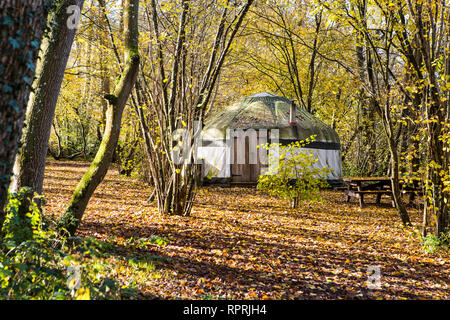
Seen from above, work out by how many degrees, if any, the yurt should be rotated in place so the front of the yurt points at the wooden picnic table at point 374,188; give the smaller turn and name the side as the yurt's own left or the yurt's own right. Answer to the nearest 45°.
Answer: approximately 45° to the yurt's own left

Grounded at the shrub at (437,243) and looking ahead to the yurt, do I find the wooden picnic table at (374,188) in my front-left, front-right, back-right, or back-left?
front-right

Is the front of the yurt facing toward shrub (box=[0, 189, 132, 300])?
yes

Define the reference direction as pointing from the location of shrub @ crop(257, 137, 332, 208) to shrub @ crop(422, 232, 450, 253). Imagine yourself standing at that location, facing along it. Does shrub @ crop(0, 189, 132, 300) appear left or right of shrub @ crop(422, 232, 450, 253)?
right

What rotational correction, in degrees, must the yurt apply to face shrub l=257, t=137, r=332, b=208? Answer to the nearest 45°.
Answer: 0° — it already faces it

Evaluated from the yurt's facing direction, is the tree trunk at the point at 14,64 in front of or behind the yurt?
in front

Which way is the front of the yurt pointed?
toward the camera

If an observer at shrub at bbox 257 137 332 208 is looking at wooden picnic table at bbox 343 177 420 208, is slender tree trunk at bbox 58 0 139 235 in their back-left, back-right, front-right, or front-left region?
back-right

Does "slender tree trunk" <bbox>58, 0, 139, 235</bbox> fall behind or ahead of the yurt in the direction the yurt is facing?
ahead

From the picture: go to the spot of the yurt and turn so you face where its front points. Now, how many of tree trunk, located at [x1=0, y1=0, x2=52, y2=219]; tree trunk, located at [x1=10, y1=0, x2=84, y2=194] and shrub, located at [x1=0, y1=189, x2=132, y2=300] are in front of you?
3

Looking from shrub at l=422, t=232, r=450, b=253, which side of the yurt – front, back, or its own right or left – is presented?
front

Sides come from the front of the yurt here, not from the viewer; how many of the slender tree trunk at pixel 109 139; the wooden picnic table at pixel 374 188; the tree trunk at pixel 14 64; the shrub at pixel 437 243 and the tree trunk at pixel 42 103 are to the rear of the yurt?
0

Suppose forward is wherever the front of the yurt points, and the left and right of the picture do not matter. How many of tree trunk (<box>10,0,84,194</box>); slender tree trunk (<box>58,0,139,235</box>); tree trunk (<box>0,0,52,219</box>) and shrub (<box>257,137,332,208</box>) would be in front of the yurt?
4

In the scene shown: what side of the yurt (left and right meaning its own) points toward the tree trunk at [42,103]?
front
